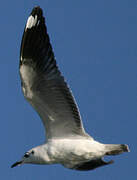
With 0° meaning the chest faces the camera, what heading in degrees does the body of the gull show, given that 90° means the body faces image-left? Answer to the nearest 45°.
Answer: approximately 90°
